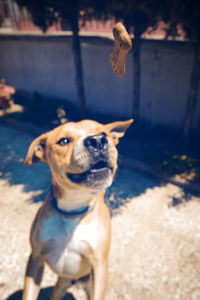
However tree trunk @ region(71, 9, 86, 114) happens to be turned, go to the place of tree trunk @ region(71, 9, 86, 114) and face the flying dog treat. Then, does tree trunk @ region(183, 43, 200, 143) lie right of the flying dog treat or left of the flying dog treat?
left

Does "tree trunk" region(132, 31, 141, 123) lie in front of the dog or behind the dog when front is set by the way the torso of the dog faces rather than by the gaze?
behind

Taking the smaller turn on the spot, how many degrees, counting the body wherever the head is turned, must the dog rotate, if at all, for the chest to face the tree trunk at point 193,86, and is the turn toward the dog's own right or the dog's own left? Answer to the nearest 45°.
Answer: approximately 135° to the dog's own left

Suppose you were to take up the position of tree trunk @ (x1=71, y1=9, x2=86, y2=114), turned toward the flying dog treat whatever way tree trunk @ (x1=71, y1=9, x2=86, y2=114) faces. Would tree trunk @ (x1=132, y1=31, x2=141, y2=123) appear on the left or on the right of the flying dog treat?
left

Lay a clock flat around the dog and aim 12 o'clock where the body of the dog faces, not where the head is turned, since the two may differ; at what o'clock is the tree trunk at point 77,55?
The tree trunk is roughly at 6 o'clock from the dog.

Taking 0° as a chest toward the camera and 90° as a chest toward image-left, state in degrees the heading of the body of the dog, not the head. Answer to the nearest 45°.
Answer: approximately 0°
